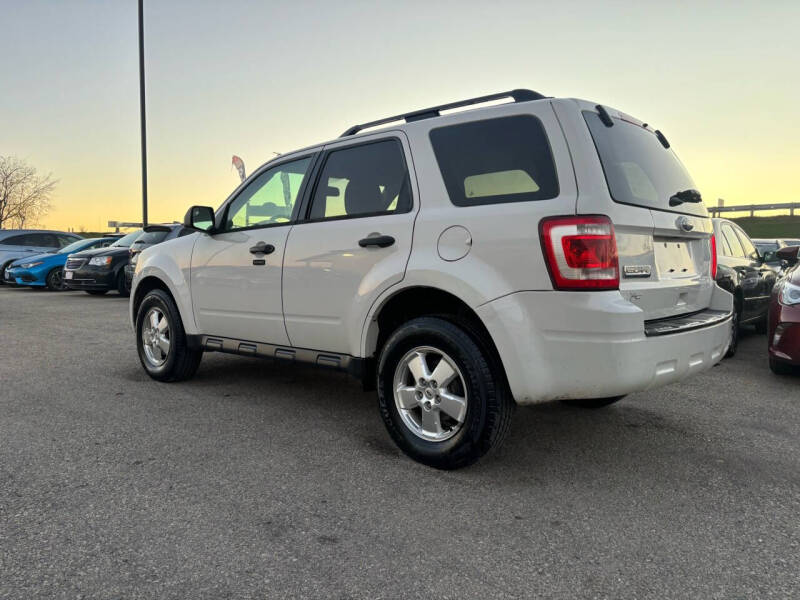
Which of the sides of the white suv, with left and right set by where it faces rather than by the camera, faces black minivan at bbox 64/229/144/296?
front

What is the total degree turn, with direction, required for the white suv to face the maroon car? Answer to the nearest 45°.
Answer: approximately 90° to its right

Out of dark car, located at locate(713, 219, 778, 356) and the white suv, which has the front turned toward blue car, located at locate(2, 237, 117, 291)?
the white suv

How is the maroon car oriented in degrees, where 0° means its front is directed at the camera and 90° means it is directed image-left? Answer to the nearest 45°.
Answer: approximately 45°

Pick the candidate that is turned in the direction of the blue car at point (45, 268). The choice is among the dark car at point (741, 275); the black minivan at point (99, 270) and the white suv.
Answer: the white suv

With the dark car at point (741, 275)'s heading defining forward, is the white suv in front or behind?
behind

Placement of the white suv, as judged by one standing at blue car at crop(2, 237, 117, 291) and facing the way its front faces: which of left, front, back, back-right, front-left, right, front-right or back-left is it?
front-left

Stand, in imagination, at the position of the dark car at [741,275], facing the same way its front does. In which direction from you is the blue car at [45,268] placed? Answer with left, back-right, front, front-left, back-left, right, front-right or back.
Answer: back-left
